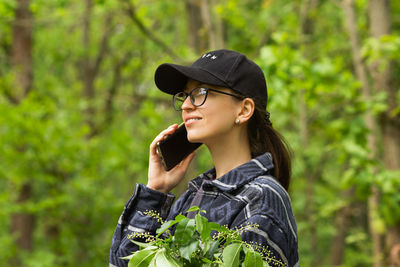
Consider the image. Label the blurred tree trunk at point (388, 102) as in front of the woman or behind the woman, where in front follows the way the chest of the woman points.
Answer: behind

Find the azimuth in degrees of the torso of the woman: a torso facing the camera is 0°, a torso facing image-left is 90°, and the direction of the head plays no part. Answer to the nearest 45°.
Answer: approximately 45°

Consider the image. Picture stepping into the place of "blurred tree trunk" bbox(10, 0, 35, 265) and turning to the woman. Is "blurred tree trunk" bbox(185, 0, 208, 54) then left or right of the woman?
left

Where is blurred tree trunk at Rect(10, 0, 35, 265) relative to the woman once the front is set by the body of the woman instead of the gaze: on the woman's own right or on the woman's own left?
on the woman's own right

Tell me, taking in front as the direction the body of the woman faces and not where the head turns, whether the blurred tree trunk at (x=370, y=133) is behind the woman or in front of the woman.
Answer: behind

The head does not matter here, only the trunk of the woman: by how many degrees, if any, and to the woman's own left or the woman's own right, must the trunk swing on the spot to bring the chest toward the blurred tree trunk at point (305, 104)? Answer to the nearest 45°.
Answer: approximately 135° to the woman's own right

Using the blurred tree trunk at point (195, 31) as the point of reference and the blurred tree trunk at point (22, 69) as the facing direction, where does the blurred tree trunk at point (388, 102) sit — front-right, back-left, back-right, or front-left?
back-left
